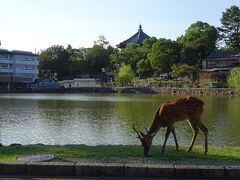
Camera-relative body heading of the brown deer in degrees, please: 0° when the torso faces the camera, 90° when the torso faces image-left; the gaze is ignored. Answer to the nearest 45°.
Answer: approximately 90°
